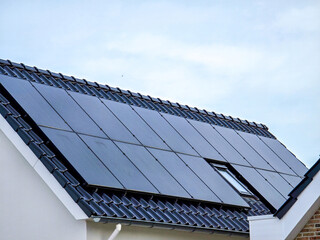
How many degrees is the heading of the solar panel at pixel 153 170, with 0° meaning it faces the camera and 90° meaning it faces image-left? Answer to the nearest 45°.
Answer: approximately 315°

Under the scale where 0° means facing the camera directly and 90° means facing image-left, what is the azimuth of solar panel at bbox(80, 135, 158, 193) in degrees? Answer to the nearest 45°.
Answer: approximately 315°

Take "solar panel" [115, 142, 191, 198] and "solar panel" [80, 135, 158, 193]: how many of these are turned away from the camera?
0

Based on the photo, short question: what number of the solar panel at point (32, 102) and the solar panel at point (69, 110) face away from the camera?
0

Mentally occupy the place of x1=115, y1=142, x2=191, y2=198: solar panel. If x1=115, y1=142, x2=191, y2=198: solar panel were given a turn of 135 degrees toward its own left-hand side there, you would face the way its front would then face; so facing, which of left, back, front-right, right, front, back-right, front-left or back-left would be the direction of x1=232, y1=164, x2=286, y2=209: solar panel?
front-right
